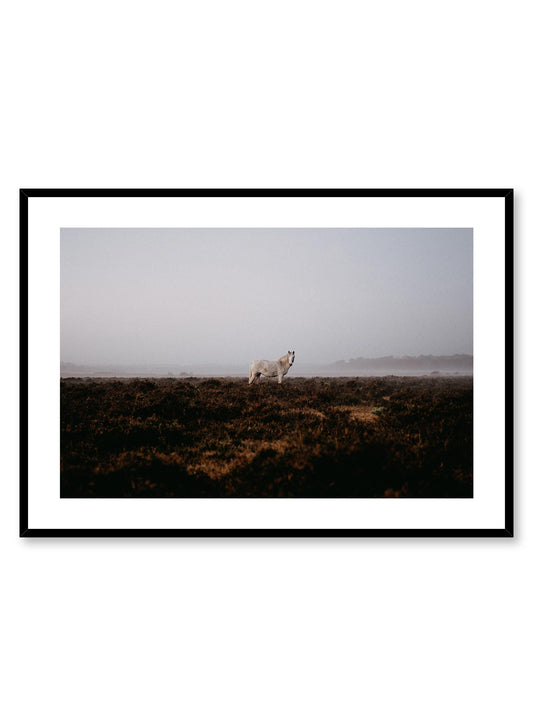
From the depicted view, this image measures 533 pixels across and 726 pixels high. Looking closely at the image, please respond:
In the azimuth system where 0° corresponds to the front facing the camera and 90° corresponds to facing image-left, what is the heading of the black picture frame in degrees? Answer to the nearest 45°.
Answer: approximately 0°
